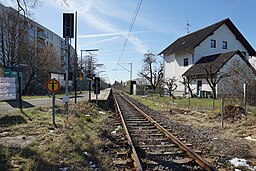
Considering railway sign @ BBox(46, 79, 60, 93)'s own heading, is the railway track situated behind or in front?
in front

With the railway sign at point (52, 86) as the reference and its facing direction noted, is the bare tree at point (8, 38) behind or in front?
behind

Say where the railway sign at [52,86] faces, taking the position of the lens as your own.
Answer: facing the viewer

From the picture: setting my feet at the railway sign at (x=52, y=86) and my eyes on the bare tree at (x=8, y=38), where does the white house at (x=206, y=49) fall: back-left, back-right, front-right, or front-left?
front-right

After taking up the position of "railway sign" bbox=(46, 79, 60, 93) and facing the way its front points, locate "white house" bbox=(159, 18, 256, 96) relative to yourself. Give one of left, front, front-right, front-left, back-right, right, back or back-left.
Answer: back-left

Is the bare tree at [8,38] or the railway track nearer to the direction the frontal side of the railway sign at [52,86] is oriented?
the railway track

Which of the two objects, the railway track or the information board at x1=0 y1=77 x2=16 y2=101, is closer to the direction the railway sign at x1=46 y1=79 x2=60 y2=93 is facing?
the railway track

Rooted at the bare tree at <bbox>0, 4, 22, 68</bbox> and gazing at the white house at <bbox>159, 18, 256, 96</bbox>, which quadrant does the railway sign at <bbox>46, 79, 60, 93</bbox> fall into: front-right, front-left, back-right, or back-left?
front-right
